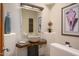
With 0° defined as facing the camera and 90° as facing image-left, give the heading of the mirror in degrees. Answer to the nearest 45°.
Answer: approximately 315°

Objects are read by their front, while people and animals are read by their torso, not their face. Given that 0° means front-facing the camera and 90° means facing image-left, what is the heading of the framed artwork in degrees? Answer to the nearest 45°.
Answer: approximately 45°

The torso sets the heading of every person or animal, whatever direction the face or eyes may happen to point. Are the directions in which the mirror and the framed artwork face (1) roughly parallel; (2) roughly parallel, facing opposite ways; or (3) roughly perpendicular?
roughly perpendicular
